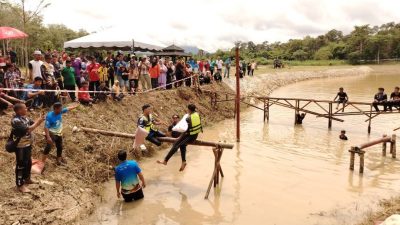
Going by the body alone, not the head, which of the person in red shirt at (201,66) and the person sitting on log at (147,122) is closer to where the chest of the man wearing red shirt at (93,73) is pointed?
the person sitting on log

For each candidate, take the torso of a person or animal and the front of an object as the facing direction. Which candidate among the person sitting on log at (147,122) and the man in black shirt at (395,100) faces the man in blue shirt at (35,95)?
the man in black shirt

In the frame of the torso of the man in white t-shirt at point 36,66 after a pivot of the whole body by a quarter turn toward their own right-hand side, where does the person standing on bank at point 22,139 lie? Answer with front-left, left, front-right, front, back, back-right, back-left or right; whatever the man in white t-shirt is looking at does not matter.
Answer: front-left

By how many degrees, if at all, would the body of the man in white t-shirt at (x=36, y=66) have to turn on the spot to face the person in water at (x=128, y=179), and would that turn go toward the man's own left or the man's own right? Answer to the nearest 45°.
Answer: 0° — they already face them

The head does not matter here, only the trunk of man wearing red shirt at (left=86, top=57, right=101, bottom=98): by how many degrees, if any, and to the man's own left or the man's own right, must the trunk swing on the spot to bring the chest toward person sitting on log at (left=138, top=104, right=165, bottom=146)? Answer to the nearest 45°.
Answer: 0° — they already face them

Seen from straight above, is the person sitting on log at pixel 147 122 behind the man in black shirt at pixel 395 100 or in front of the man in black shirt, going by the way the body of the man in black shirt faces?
in front

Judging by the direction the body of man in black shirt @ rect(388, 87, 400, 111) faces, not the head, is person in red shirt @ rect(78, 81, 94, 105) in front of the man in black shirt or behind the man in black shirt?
in front

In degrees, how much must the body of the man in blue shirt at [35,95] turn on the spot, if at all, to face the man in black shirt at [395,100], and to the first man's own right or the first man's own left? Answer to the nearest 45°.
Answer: approximately 45° to the first man's own left

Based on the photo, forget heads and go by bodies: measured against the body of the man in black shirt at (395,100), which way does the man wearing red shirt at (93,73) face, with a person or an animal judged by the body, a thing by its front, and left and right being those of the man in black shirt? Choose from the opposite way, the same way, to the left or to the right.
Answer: to the left

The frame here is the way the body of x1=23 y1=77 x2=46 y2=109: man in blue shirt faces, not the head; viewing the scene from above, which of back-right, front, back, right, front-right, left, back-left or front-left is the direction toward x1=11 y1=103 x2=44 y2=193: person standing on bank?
front-right
